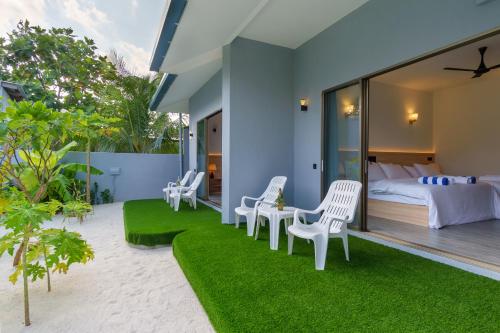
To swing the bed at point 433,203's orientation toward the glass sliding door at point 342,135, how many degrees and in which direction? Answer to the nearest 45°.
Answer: approximately 90° to its right

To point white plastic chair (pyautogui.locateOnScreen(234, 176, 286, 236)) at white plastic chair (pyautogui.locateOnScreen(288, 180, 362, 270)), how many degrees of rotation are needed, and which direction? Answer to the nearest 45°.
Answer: approximately 90° to its left

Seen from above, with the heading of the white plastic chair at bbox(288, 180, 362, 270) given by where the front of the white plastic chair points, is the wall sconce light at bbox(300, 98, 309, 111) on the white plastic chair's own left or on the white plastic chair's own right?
on the white plastic chair's own right

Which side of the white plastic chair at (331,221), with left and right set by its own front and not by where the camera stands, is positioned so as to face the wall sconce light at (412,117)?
back

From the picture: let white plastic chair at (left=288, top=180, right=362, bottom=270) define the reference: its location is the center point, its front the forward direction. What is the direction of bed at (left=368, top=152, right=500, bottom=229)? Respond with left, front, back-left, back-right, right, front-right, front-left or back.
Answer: back

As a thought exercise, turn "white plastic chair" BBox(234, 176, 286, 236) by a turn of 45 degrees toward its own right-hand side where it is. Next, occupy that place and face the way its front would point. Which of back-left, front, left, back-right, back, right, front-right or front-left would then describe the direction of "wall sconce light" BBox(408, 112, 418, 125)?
back-right

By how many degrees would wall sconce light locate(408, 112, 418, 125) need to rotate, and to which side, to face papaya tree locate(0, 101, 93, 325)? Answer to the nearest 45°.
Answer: approximately 45° to its right

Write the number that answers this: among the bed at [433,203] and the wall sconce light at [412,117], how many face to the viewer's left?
0

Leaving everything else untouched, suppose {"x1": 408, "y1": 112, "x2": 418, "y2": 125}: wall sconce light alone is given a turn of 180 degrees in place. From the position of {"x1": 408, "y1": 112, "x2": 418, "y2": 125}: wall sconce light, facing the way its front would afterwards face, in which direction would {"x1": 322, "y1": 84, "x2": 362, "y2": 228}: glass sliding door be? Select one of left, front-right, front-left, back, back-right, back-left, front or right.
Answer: back-left

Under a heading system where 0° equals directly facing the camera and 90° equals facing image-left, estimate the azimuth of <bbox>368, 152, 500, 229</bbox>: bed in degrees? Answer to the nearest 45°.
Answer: approximately 315°
